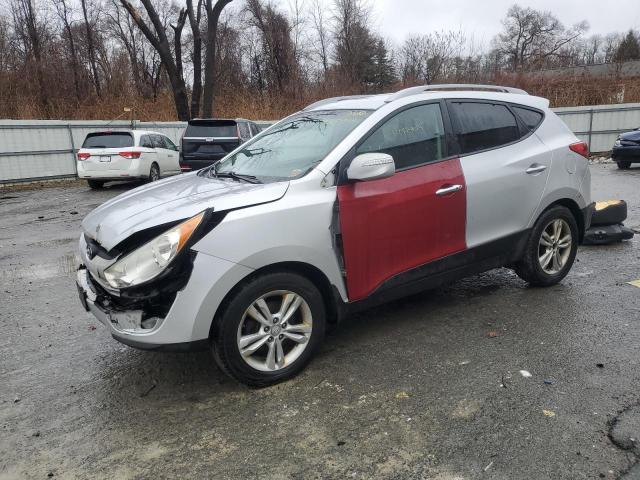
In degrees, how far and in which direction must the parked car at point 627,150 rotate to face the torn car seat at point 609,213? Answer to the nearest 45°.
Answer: approximately 45° to its left

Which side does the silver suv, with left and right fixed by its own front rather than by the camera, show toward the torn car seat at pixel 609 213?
back

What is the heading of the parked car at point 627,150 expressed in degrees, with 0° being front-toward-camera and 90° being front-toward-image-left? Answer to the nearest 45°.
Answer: approximately 45°

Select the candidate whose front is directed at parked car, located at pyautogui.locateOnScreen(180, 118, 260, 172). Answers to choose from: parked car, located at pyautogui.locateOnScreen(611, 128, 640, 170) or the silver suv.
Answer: parked car, located at pyautogui.locateOnScreen(611, 128, 640, 170)

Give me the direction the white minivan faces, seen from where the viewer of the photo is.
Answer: facing away from the viewer and to the right of the viewer

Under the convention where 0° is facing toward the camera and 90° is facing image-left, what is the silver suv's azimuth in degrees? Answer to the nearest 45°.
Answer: approximately 45°

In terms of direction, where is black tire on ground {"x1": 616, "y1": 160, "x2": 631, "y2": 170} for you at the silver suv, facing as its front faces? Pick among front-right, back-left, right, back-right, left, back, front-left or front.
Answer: back

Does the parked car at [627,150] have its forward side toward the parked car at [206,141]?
yes

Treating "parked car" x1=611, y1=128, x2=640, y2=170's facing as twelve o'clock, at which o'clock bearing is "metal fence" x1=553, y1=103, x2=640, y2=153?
The metal fence is roughly at 4 o'clock from the parked car.

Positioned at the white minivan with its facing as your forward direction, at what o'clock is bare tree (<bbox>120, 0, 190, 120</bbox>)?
The bare tree is roughly at 11 o'clock from the white minivan.
